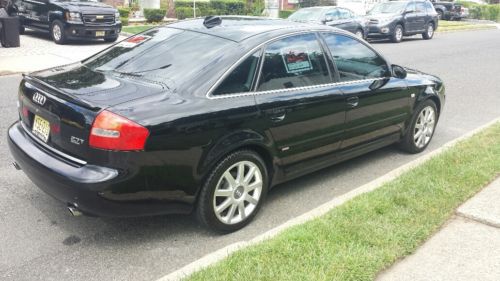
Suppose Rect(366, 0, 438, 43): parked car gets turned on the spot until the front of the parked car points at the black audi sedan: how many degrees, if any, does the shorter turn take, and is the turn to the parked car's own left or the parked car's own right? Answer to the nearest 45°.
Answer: approximately 45° to the parked car's own left

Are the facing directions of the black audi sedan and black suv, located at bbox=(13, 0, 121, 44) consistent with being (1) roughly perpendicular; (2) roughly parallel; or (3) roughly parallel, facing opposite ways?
roughly perpendicular

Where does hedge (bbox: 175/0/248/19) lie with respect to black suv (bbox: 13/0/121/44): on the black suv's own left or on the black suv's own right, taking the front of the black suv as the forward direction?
on the black suv's own left

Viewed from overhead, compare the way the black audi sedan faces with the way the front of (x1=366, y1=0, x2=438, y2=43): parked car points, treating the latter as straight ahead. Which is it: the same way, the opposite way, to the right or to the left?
the opposite way

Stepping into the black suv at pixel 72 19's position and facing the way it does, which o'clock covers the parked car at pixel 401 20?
The parked car is roughly at 10 o'clock from the black suv.

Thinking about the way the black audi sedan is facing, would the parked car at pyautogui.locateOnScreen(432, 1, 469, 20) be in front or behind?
in front

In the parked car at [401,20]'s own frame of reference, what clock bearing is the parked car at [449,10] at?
the parked car at [449,10] is roughly at 5 o'clock from the parked car at [401,20].

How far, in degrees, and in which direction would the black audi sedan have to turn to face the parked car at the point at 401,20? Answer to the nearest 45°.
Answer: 0° — it already faces it

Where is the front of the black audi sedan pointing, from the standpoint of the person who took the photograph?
facing away from the viewer and to the right of the viewer

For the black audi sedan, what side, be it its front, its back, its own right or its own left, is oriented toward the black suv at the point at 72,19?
left

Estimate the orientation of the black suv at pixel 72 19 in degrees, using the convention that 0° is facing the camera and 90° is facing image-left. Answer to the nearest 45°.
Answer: approximately 315°

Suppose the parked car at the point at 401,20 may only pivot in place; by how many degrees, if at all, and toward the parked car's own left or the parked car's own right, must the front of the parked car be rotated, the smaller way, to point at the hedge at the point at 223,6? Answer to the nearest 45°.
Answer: approximately 45° to the parked car's own right
